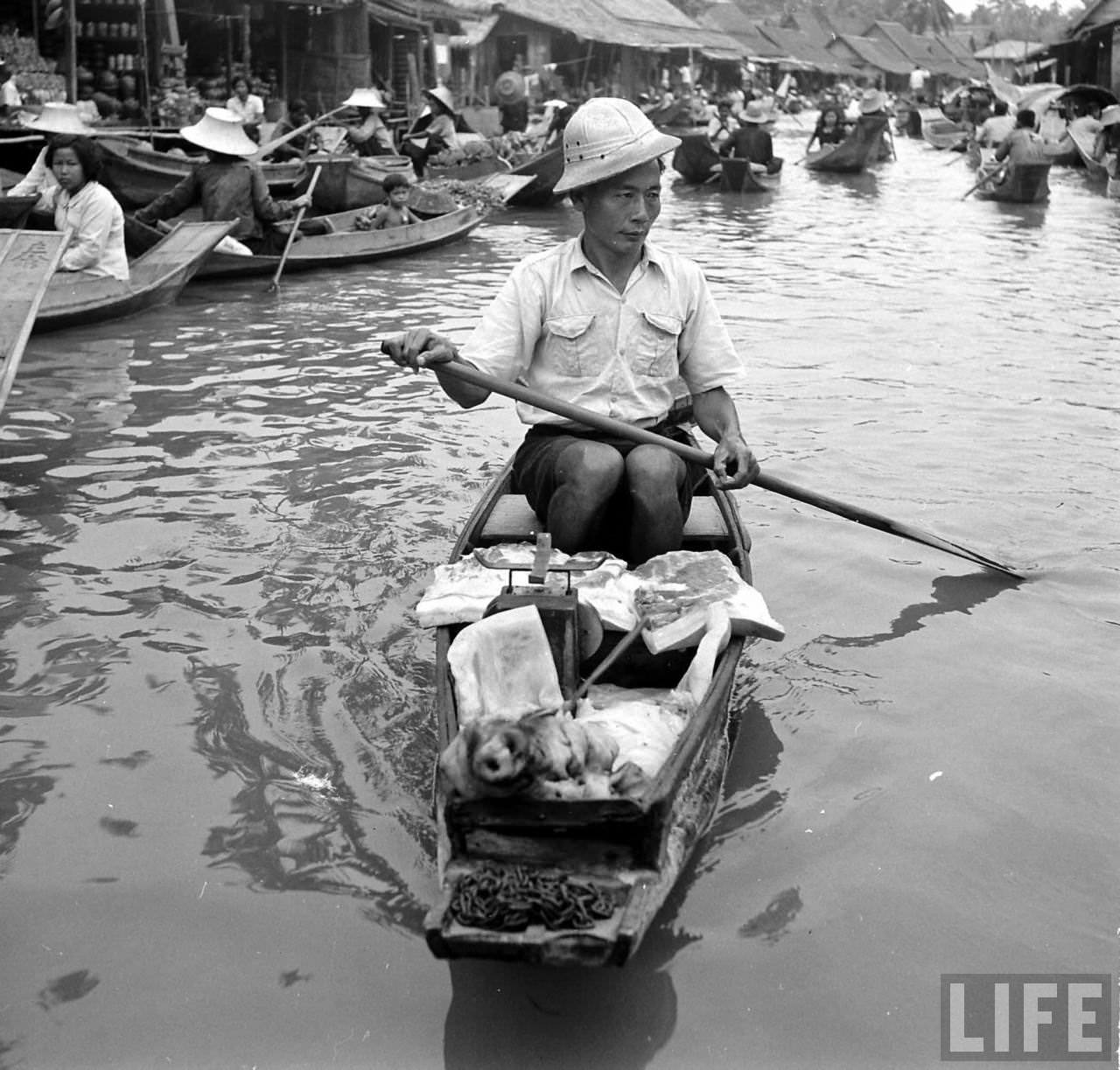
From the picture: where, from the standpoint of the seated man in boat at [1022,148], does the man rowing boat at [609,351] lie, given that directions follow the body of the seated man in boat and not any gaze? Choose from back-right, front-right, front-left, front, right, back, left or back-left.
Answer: back

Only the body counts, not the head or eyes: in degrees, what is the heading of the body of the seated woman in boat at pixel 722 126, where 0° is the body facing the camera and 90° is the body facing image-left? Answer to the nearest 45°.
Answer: approximately 0°

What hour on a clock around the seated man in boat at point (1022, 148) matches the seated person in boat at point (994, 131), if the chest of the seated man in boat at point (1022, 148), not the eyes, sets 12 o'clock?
the seated person in boat at point (994, 131) is roughly at 12 o'clock from the seated man in boat at point (1022, 148).

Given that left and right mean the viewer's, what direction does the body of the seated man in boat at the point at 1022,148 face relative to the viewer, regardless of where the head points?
facing away from the viewer

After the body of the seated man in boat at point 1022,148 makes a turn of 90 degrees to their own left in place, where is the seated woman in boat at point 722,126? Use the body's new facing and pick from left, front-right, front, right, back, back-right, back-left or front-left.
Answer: front-right

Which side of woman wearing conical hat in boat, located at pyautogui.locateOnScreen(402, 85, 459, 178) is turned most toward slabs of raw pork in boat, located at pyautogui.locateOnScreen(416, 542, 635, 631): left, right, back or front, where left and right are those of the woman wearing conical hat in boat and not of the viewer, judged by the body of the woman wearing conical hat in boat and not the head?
left

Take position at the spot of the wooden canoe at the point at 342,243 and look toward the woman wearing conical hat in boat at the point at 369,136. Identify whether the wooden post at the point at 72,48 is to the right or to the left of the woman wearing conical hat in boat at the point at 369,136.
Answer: left

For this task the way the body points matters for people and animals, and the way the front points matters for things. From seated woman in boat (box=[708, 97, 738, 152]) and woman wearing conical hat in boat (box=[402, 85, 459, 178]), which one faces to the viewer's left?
the woman wearing conical hat in boat

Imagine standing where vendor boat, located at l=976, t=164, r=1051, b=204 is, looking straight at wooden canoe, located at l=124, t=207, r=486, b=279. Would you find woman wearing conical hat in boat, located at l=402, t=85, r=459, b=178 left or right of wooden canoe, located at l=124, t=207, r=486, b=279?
right

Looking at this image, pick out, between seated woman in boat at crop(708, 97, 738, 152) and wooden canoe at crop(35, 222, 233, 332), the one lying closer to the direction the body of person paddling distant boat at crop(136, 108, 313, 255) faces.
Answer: the seated woman in boat

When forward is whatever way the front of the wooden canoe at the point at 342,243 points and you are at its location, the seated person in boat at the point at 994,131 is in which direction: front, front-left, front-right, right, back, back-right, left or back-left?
front-left

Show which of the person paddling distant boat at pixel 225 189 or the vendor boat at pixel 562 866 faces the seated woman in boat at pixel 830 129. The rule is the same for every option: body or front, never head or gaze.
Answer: the person paddling distant boat

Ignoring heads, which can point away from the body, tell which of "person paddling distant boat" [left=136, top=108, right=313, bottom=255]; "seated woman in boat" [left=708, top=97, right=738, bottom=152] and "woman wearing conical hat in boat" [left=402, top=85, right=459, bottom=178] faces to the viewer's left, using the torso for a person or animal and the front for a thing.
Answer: the woman wearing conical hat in boat

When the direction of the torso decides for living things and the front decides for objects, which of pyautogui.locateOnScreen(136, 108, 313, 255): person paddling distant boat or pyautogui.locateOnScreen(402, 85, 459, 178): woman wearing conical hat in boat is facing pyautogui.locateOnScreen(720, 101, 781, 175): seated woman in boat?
the person paddling distant boat

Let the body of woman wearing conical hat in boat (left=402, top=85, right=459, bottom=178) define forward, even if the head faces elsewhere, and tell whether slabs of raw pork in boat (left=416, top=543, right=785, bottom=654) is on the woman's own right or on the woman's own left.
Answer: on the woman's own left

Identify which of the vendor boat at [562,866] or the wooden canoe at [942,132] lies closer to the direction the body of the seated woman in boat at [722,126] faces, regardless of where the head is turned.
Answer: the vendor boat
